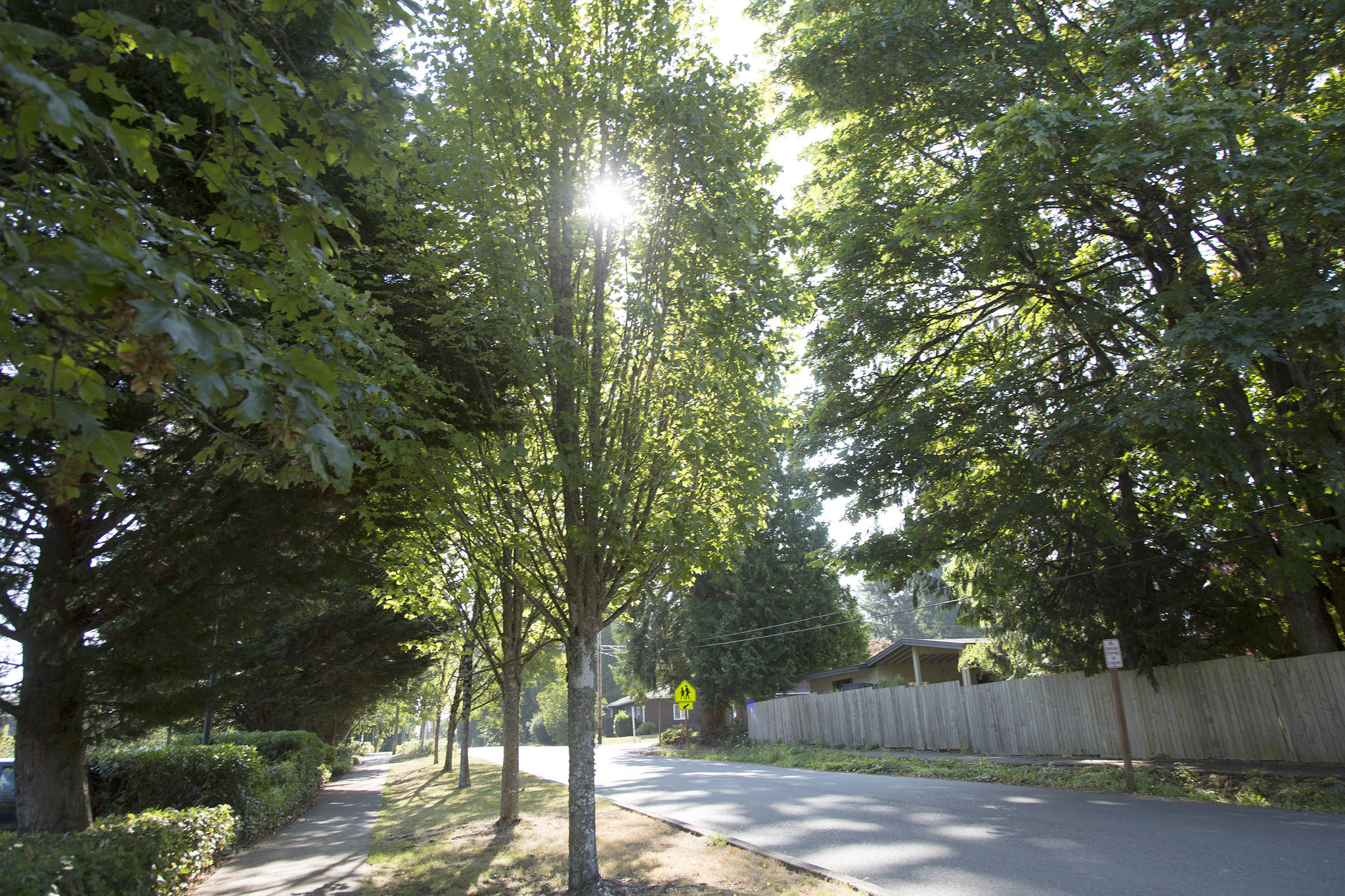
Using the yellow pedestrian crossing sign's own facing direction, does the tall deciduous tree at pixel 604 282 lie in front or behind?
in front

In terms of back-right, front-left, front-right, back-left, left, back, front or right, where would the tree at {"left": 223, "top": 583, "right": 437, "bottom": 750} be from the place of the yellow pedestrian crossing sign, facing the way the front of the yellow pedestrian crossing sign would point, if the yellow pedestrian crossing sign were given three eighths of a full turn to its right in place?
left

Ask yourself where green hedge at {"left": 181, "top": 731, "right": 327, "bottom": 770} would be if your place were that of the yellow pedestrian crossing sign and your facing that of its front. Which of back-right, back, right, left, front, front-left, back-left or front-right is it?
front-right

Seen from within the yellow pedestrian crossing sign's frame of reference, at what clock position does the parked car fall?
The parked car is roughly at 1 o'clock from the yellow pedestrian crossing sign.

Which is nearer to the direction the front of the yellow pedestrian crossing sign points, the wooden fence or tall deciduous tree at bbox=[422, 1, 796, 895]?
the tall deciduous tree

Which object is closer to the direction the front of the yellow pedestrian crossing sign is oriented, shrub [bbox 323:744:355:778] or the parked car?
the parked car

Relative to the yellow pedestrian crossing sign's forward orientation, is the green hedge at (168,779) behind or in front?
in front

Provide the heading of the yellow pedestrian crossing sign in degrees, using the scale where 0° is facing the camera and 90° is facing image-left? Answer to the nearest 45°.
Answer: approximately 0°

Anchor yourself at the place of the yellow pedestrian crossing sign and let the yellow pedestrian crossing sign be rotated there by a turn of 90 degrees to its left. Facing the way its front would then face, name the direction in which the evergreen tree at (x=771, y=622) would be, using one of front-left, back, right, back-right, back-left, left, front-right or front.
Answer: front-left

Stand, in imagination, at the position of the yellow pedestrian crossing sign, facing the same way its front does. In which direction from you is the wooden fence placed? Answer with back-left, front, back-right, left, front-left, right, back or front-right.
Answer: front-left

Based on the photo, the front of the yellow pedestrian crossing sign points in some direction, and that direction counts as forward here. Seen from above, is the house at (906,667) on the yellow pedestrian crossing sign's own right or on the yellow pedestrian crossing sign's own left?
on the yellow pedestrian crossing sign's own left

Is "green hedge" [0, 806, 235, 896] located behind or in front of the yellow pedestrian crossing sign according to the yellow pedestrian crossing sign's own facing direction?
in front
